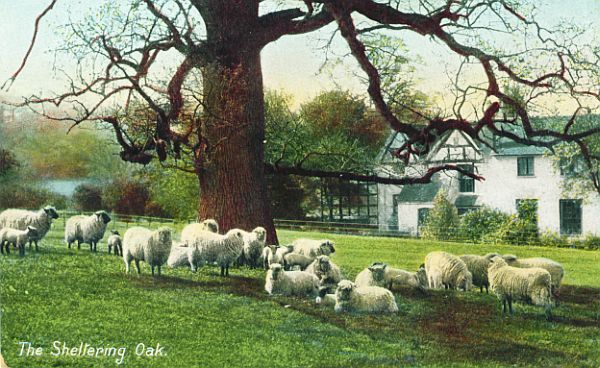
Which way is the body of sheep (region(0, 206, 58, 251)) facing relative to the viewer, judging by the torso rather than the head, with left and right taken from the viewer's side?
facing to the right of the viewer

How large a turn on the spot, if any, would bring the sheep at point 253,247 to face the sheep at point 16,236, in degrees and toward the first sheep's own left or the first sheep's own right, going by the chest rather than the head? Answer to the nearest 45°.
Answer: approximately 135° to the first sheep's own right

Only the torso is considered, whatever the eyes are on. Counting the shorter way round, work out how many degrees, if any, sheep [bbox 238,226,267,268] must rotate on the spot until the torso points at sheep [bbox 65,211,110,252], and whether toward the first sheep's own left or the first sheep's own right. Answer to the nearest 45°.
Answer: approximately 135° to the first sheep's own right
